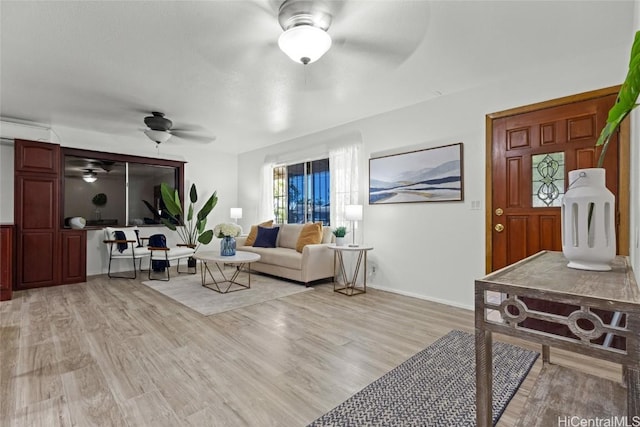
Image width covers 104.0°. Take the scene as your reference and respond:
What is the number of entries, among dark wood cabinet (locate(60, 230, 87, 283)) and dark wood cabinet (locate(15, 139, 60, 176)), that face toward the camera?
2

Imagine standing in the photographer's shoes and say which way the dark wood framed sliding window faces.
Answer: facing the viewer and to the right of the viewer

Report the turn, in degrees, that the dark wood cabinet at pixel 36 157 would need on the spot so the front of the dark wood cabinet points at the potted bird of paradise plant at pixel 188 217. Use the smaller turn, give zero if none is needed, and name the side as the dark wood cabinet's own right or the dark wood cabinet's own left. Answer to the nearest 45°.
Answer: approximately 90° to the dark wood cabinet's own left

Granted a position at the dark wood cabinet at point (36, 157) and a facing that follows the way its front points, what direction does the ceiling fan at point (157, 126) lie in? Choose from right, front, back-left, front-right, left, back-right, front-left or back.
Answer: front-left

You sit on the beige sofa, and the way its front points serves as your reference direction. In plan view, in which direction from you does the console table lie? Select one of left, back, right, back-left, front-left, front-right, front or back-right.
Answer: front-left

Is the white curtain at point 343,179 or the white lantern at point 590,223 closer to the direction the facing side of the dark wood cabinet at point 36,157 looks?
the white lantern

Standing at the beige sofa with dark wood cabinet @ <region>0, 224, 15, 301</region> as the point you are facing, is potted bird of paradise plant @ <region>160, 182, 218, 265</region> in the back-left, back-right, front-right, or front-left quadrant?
front-right

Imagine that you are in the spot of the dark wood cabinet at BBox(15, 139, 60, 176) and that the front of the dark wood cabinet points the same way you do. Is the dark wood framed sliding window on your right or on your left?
on your left

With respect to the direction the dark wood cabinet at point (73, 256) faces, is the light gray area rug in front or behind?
in front

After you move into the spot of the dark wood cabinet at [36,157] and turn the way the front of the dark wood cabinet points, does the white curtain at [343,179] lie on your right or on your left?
on your left

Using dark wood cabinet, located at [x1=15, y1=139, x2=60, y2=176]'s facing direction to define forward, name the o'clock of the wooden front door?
The wooden front door is roughly at 11 o'clock from the dark wood cabinet.

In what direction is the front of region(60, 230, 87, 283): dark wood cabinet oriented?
toward the camera

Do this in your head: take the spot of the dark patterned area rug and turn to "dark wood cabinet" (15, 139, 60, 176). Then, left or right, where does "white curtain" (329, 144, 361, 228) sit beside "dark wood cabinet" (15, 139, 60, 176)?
right

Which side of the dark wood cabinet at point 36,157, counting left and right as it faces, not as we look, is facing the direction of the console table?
front
